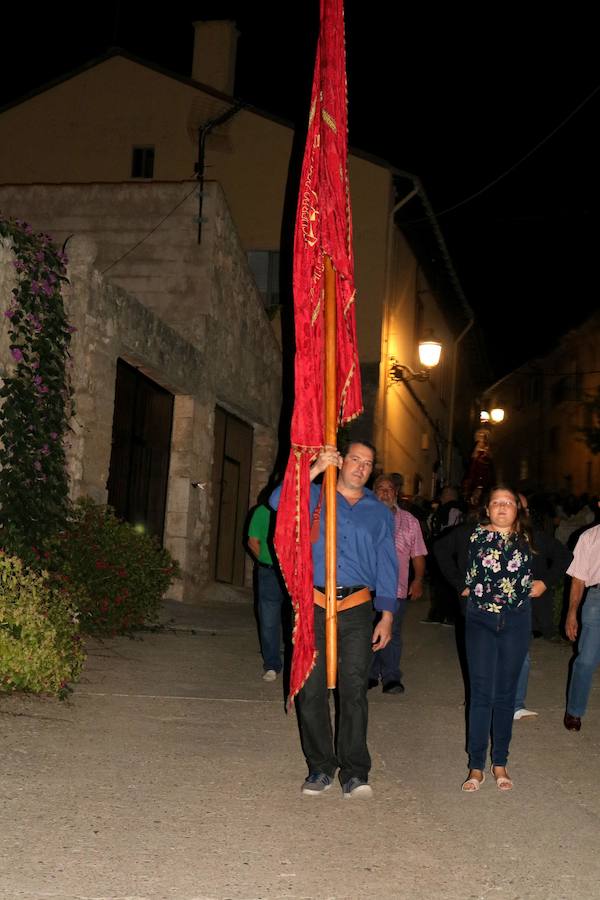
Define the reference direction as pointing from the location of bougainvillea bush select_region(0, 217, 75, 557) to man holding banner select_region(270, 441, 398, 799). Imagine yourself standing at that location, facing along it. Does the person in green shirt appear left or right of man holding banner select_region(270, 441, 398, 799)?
left

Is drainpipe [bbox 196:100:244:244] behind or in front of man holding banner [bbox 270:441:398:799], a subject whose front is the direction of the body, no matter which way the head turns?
behind

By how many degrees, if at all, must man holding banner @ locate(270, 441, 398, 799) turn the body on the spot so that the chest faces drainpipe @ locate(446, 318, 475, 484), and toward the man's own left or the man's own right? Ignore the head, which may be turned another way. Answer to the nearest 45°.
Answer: approximately 180°

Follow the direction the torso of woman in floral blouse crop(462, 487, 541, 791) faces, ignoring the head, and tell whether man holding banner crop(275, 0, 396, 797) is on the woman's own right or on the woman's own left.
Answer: on the woman's own right

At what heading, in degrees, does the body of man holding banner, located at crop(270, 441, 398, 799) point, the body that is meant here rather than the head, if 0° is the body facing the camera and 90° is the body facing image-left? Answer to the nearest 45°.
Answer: approximately 0°

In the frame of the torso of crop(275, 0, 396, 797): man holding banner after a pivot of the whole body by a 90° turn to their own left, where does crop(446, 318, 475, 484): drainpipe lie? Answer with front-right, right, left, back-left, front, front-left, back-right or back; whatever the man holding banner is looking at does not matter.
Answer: left

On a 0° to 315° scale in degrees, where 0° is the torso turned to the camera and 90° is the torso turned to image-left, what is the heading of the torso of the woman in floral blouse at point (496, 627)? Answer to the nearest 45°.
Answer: approximately 0°

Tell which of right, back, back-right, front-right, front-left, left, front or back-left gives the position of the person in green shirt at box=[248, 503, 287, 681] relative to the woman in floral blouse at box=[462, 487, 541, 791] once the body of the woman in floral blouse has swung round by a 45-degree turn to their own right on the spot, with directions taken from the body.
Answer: right

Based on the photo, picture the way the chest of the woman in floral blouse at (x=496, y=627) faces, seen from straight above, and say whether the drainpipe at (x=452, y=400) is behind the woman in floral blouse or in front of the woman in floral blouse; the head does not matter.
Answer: behind
